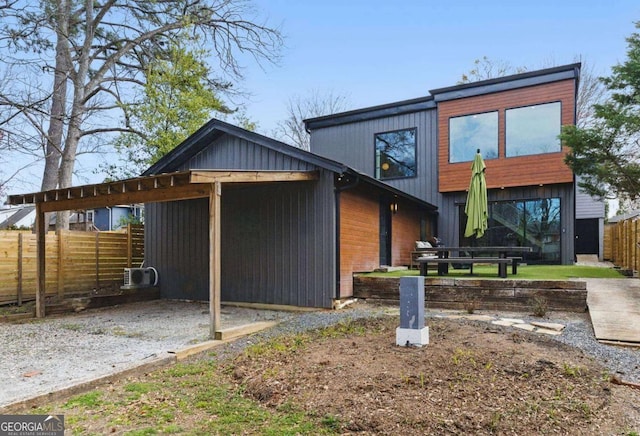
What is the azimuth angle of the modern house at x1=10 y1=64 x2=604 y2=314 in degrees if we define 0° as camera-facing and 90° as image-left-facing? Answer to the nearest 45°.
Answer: approximately 0°

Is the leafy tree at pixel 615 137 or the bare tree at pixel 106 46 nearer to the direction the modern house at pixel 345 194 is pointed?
the leafy tree

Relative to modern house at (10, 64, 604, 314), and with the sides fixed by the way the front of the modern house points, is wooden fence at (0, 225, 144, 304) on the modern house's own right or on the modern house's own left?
on the modern house's own right

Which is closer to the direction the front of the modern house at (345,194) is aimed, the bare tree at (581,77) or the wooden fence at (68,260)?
the wooden fence

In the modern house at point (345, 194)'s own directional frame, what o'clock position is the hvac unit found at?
The hvac unit is roughly at 3 o'clock from the modern house.

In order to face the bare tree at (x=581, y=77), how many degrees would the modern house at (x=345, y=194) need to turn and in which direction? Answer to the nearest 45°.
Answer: approximately 135° to its left

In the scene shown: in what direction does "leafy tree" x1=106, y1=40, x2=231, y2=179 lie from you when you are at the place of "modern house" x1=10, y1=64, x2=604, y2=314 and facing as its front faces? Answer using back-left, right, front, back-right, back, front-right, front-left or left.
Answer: back-right

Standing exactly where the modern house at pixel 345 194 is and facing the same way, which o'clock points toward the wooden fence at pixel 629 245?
The wooden fence is roughly at 9 o'clock from the modern house.

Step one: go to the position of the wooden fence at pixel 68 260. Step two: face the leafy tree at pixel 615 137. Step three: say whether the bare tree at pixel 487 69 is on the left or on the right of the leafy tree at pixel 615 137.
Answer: left

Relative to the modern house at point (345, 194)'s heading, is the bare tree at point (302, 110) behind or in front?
behind

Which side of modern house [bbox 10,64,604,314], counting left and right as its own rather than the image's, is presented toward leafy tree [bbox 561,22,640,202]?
left

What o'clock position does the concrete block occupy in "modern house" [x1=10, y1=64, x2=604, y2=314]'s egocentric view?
The concrete block is roughly at 12 o'clock from the modern house.
